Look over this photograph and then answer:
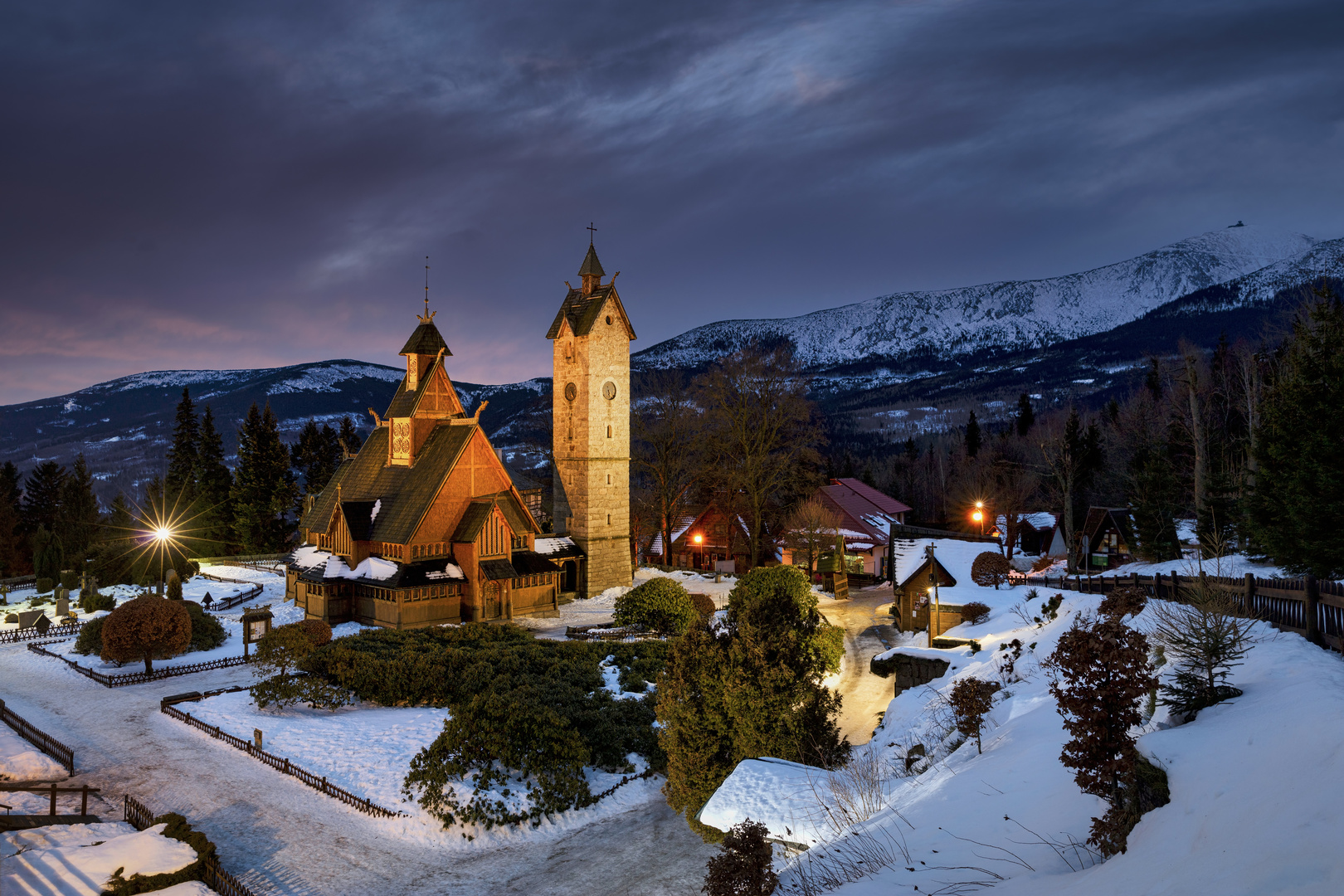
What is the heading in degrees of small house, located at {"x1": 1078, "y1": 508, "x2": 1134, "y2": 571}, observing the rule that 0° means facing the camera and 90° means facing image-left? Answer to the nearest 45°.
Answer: approximately 0°

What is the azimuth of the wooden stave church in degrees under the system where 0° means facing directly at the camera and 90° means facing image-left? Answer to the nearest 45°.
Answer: approximately 315°

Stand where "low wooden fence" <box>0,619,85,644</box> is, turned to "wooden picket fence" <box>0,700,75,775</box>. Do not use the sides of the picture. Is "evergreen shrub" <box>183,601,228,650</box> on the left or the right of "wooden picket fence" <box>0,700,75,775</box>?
left

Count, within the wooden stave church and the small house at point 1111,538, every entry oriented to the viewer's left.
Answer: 0

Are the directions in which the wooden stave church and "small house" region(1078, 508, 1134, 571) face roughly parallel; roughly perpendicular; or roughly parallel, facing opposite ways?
roughly perpendicular

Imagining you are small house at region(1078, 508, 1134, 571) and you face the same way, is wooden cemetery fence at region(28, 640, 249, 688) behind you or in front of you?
in front

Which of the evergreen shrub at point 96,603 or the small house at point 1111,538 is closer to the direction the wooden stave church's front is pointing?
the small house

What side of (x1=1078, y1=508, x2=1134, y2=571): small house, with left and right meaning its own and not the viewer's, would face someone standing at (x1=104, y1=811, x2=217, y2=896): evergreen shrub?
front

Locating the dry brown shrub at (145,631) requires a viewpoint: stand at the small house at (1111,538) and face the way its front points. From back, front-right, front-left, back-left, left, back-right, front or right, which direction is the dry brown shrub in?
front-right

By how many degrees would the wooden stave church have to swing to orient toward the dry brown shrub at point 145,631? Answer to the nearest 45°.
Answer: approximately 90° to its right

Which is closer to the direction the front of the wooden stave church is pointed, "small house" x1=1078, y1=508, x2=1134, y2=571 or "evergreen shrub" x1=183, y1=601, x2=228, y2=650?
the small house

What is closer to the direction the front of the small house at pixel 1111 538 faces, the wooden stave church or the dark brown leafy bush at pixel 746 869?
the dark brown leafy bush

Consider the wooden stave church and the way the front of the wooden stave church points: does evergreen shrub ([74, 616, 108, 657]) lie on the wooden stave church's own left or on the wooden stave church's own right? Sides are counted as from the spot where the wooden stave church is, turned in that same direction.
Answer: on the wooden stave church's own right

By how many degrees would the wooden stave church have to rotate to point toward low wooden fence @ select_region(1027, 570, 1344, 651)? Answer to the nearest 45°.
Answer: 0° — it already faces it
